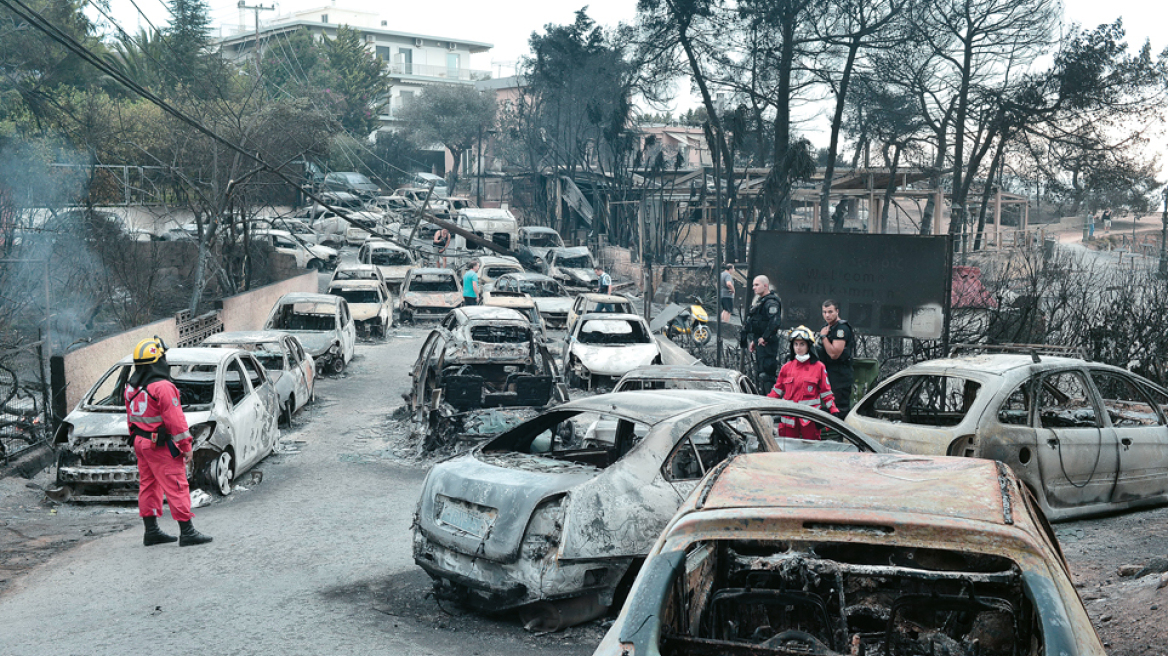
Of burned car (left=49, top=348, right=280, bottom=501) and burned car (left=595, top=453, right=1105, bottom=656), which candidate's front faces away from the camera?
burned car (left=595, top=453, right=1105, bottom=656)

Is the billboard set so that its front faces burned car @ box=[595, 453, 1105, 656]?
yes

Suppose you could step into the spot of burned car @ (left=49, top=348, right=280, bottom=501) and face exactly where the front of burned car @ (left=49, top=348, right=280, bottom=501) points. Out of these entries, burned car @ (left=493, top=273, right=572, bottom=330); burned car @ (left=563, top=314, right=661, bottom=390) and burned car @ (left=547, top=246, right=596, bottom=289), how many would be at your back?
3

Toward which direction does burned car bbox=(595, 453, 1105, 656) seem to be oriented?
away from the camera

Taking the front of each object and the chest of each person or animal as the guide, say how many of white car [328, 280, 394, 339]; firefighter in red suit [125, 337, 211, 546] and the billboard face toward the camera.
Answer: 2

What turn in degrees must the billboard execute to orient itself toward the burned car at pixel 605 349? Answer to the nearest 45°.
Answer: approximately 90° to its right

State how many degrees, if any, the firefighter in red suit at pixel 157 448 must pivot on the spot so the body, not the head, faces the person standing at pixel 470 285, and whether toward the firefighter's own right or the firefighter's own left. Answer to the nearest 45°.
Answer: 0° — they already face them

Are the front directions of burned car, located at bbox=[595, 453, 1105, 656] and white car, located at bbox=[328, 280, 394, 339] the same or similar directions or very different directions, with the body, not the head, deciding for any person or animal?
very different directions

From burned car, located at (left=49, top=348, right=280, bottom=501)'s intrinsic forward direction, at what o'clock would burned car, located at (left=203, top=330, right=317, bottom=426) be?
burned car, located at (left=203, top=330, right=317, bottom=426) is roughly at 5 o'clock from burned car, located at (left=49, top=348, right=280, bottom=501).

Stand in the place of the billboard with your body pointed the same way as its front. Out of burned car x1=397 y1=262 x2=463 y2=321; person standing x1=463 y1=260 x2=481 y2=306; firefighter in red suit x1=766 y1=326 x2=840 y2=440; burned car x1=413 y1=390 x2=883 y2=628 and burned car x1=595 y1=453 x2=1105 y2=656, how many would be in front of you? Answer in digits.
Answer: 3

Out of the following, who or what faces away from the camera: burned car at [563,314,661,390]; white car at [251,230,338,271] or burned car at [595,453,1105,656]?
burned car at [595,453,1105,656]
